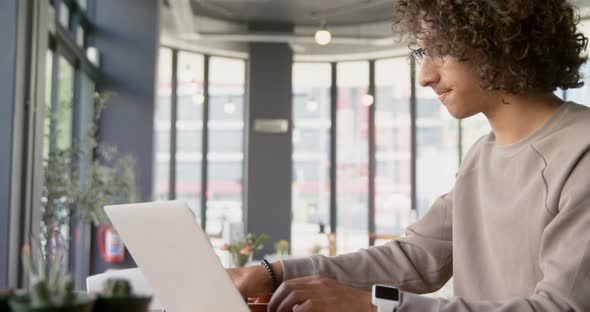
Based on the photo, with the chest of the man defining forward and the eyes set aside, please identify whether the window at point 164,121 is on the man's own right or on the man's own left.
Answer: on the man's own right

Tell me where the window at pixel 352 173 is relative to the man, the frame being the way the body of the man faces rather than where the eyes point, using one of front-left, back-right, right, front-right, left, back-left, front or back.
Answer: back-right

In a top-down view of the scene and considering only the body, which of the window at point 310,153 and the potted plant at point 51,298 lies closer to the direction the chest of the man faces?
the potted plant

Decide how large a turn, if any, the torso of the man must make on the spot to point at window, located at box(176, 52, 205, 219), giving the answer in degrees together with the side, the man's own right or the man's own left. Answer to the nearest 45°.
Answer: approximately 90° to the man's own right

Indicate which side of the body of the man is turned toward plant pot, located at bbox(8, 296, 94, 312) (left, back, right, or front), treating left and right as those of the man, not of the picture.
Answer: front

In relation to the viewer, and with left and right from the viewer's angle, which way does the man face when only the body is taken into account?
facing the viewer and to the left of the viewer

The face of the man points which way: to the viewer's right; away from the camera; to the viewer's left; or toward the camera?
to the viewer's left

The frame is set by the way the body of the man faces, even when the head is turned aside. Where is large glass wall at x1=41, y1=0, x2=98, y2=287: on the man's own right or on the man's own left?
on the man's own right
